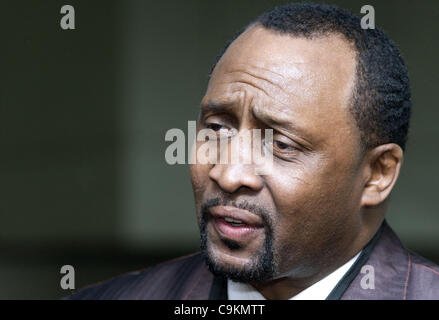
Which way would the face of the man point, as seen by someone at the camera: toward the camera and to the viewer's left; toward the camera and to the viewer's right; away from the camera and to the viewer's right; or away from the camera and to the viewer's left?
toward the camera and to the viewer's left

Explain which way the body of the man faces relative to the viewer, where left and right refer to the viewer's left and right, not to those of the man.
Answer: facing the viewer and to the left of the viewer
